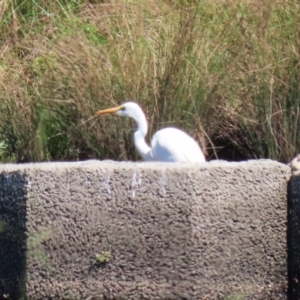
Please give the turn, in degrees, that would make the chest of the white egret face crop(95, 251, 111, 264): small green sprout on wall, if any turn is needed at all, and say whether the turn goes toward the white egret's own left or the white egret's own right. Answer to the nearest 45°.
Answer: approximately 90° to the white egret's own left

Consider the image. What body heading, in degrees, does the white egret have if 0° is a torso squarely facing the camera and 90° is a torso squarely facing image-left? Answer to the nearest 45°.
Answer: approximately 90°
